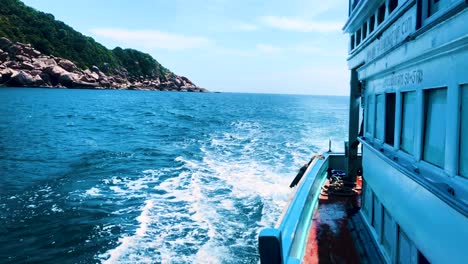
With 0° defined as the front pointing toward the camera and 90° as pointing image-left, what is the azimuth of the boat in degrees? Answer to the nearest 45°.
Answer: approximately 0°
